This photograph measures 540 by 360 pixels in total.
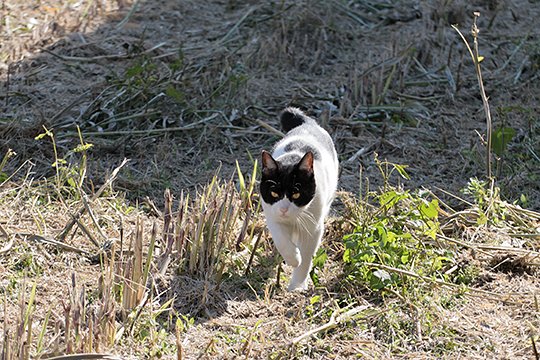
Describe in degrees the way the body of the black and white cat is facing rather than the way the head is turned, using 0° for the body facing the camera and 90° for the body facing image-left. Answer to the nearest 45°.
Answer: approximately 0°

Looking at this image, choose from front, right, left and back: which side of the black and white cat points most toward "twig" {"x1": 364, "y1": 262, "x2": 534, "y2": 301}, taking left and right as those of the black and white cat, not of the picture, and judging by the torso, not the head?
left

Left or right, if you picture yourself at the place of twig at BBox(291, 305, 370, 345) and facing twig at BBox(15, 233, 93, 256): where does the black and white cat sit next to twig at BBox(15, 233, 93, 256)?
right

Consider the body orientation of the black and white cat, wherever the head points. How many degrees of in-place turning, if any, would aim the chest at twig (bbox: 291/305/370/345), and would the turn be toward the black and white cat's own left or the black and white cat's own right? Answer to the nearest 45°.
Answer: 0° — it already faces it

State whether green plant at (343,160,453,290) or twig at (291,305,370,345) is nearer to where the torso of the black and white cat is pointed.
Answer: the twig

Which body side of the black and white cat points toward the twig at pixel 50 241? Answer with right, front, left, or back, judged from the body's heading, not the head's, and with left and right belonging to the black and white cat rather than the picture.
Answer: right

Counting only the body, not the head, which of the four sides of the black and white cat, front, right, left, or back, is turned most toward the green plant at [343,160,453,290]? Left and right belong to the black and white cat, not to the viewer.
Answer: left
